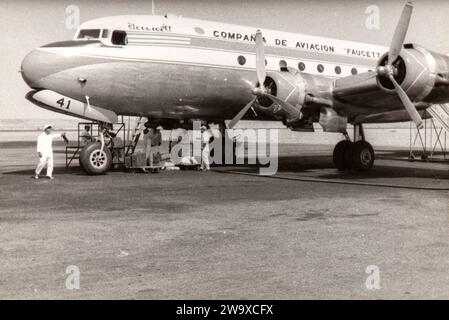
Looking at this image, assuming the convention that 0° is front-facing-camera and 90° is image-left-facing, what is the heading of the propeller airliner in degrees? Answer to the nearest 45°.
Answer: approximately 45°
